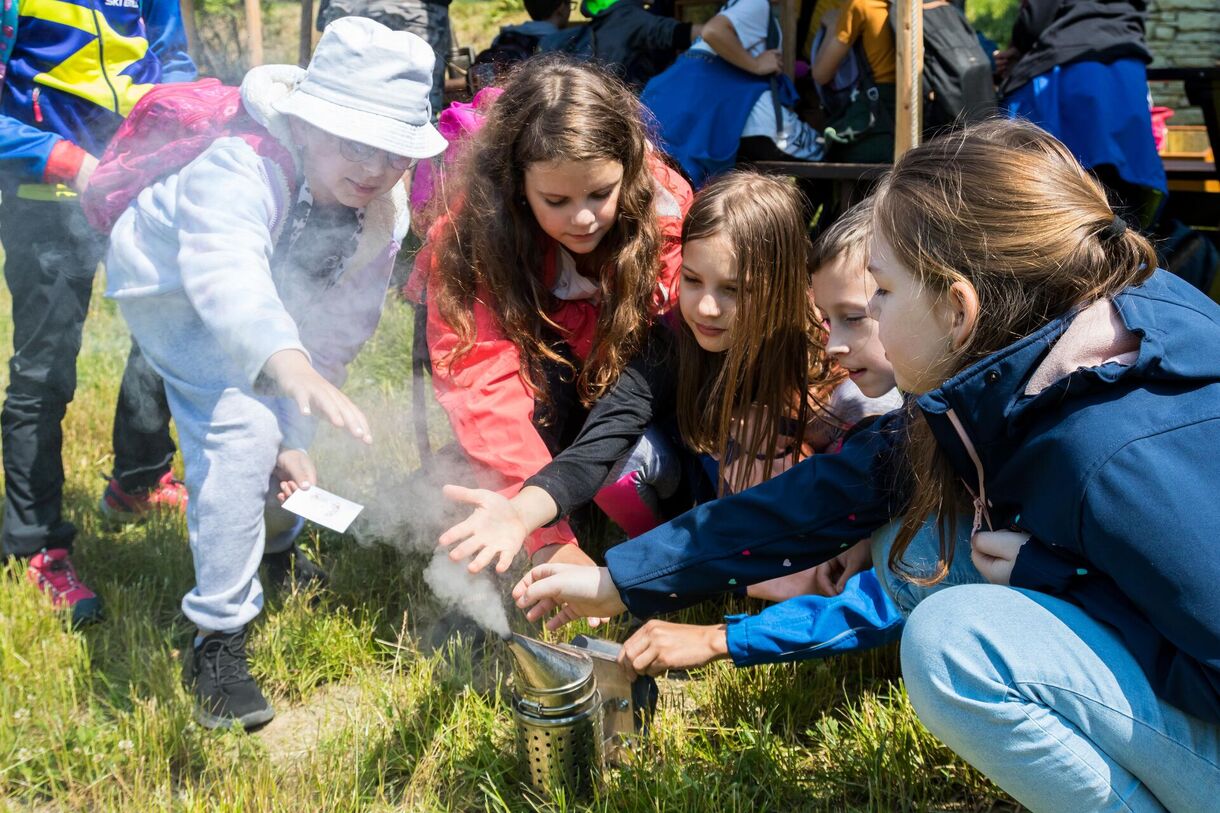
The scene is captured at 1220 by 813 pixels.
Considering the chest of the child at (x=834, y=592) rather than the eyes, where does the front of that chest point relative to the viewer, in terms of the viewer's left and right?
facing the viewer and to the left of the viewer

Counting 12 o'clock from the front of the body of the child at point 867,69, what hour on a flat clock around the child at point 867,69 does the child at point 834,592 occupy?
the child at point 834,592 is roughly at 9 o'clock from the child at point 867,69.

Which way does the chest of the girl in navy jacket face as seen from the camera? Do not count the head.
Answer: to the viewer's left

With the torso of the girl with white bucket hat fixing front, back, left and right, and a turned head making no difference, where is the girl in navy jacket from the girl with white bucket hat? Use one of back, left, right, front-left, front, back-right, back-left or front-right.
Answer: front

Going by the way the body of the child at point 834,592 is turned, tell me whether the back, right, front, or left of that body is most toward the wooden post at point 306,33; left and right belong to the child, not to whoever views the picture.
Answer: right

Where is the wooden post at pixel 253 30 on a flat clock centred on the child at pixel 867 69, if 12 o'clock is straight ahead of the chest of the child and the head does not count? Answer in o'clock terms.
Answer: The wooden post is roughly at 12 o'clock from the child.

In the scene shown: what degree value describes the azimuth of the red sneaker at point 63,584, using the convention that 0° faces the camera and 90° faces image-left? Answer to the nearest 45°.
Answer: approximately 315°

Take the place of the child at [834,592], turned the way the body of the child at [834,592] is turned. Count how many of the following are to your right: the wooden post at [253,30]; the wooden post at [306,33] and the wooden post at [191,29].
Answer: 3

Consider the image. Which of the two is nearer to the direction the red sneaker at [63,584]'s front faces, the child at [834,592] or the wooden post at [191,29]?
the child

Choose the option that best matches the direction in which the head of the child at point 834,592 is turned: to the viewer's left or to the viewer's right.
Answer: to the viewer's left

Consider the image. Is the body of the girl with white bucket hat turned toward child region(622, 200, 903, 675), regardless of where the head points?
yes

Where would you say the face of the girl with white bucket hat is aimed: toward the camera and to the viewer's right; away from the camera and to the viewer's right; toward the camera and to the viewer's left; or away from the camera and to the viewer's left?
toward the camera and to the viewer's right
